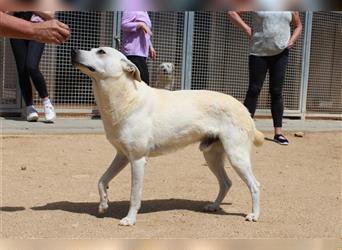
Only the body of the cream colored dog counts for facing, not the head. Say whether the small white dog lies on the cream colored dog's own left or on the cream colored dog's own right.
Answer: on the cream colored dog's own right

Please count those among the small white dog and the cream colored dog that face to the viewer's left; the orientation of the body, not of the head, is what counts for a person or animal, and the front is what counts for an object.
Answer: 1

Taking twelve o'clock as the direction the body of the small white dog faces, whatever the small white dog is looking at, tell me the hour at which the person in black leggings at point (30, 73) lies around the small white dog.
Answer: The person in black leggings is roughly at 2 o'clock from the small white dog.

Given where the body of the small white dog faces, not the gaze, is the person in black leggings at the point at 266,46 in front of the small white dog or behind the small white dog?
in front

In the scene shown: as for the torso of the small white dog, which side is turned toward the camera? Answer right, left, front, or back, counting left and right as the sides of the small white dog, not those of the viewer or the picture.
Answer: front

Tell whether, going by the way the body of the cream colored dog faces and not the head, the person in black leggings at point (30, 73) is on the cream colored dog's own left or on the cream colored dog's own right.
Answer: on the cream colored dog's own right

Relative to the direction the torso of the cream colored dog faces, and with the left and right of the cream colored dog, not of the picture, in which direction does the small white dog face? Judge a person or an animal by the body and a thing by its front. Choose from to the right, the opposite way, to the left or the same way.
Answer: to the left

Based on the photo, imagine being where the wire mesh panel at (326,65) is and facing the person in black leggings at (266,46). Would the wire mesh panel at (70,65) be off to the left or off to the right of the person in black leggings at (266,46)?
right

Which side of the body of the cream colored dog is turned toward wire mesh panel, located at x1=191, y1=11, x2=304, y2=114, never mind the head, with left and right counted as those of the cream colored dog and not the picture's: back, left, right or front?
right

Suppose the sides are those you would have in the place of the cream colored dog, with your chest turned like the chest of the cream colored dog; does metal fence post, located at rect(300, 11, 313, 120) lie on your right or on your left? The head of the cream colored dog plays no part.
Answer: on your right

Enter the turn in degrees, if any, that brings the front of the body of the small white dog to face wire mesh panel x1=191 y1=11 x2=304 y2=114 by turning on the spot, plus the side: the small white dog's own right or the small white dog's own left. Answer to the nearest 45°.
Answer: approximately 135° to the small white dog's own left

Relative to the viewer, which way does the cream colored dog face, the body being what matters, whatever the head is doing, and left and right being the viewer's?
facing to the left of the viewer

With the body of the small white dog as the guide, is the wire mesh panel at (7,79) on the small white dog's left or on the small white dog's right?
on the small white dog's right
